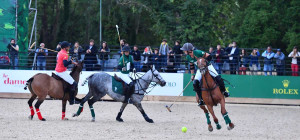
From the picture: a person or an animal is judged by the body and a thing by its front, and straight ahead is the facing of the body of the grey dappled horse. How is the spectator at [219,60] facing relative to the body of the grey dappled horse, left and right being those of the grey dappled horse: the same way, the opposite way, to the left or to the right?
to the right

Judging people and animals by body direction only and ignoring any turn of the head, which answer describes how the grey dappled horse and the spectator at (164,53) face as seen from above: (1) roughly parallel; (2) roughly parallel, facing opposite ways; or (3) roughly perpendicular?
roughly perpendicular

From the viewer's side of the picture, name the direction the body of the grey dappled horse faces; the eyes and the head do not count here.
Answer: to the viewer's right

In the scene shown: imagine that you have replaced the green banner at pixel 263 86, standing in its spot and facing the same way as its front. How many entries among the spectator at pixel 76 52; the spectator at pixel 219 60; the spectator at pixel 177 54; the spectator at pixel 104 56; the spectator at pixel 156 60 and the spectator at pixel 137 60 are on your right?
6

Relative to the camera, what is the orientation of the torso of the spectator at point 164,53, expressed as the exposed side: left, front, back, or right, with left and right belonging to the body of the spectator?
front

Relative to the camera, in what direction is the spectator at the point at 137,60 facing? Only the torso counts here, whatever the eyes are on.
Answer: toward the camera

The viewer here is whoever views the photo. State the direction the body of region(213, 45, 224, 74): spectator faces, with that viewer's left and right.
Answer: facing the viewer

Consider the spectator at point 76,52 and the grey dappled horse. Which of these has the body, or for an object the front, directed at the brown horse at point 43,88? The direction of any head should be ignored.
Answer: the spectator

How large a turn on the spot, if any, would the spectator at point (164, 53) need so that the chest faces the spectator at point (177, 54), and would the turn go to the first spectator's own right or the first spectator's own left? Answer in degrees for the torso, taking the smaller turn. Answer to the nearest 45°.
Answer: approximately 90° to the first spectator's own left

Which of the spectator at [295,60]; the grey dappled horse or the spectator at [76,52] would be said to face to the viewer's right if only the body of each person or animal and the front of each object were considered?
the grey dappled horse

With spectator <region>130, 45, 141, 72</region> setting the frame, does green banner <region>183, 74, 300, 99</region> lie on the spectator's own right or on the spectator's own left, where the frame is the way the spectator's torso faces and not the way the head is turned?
on the spectator's own left

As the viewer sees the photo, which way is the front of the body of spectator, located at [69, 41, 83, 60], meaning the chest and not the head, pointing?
toward the camera

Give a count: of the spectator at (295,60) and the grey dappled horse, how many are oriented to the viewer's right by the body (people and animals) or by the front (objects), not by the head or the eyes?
1
